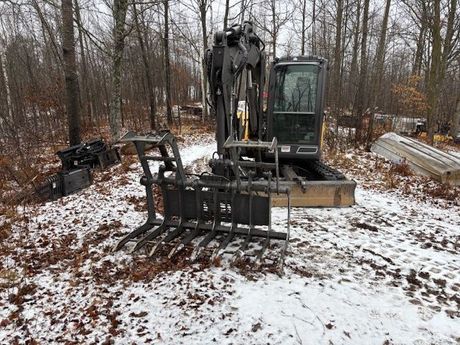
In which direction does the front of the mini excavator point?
toward the camera

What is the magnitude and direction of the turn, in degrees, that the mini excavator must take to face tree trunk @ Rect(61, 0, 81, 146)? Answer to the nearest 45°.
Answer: approximately 135° to its right
